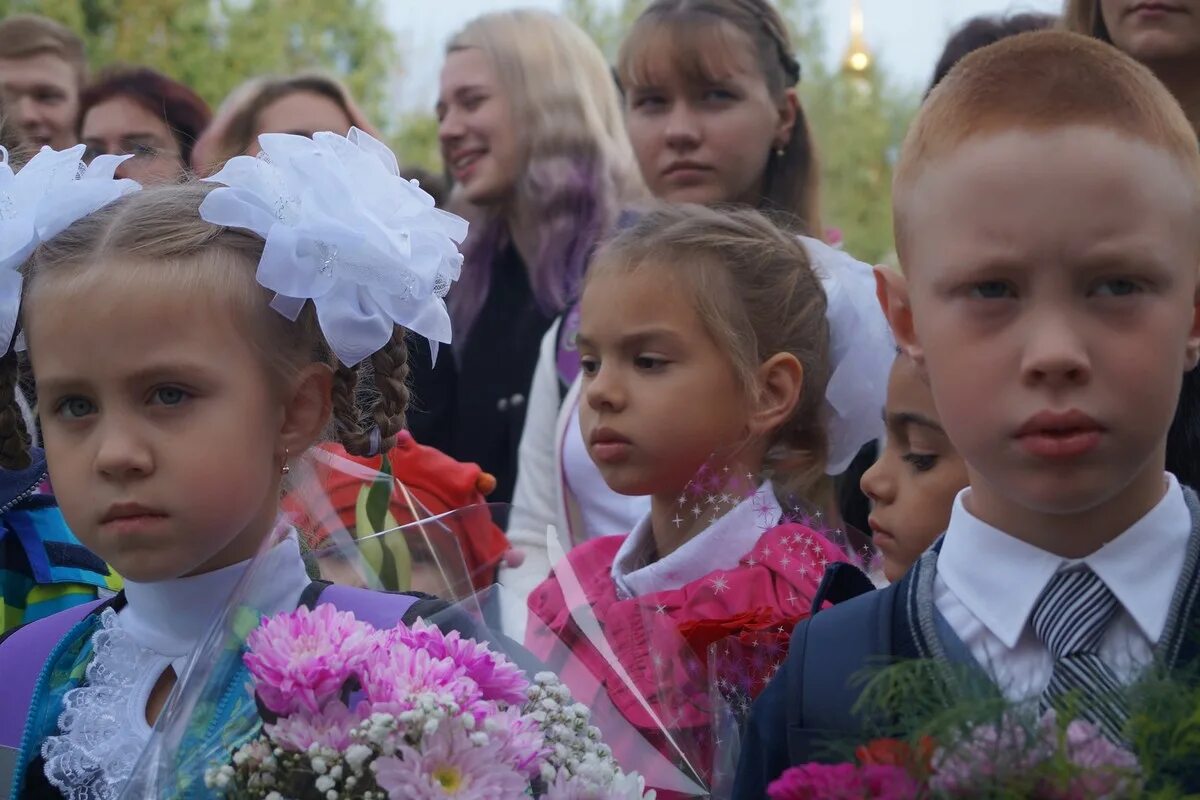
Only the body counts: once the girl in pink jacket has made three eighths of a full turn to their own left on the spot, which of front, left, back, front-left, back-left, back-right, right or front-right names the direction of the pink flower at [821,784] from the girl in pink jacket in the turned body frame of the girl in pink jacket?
right

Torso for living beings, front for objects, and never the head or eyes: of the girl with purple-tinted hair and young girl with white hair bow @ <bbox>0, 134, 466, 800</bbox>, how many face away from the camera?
0

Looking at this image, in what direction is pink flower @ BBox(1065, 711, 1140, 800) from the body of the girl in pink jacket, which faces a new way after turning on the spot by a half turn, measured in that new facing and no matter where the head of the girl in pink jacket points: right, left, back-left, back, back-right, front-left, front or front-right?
back-right

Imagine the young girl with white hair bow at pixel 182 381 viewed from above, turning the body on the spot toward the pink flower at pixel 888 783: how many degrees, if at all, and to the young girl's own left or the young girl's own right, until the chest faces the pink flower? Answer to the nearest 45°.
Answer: approximately 90° to the young girl's own left

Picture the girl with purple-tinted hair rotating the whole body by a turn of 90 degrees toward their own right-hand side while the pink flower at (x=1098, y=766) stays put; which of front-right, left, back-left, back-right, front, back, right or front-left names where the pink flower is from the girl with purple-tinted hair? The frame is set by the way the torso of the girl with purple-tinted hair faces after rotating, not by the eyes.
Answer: back-left

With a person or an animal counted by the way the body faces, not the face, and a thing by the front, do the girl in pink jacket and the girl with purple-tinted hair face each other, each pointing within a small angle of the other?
no

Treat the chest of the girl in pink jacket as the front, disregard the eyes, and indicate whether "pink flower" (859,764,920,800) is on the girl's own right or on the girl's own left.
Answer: on the girl's own left

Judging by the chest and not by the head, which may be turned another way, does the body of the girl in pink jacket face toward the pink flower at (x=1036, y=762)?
no

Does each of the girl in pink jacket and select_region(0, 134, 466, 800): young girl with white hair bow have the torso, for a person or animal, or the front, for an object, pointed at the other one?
no

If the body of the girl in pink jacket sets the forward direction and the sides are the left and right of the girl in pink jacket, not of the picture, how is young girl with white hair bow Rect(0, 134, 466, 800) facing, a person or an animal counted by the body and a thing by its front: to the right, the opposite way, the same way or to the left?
the same way

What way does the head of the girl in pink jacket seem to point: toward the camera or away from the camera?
toward the camera

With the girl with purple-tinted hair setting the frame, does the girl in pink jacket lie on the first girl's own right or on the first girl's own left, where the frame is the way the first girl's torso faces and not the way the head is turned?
on the first girl's own left

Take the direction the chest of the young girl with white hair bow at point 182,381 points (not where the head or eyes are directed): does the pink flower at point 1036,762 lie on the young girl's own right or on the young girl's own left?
on the young girl's own left

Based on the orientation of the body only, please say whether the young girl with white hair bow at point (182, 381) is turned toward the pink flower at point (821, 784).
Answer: no

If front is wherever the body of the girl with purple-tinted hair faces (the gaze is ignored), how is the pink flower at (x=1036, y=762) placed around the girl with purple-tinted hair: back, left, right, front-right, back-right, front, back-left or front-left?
front-left

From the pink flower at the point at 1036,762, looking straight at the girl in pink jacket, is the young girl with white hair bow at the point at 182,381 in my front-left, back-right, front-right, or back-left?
front-left

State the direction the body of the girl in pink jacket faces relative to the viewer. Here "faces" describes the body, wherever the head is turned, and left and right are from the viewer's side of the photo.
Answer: facing the viewer and to the left of the viewer

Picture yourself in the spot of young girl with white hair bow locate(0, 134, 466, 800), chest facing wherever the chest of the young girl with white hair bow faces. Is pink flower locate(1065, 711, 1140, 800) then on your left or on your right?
on your left

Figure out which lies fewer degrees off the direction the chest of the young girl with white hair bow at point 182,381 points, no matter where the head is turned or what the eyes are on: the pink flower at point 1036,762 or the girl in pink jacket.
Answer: the pink flower

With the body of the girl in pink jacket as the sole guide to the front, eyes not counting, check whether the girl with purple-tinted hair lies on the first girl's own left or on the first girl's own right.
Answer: on the first girl's own right

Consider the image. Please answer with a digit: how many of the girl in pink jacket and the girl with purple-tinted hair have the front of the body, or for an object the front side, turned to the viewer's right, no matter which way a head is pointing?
0
